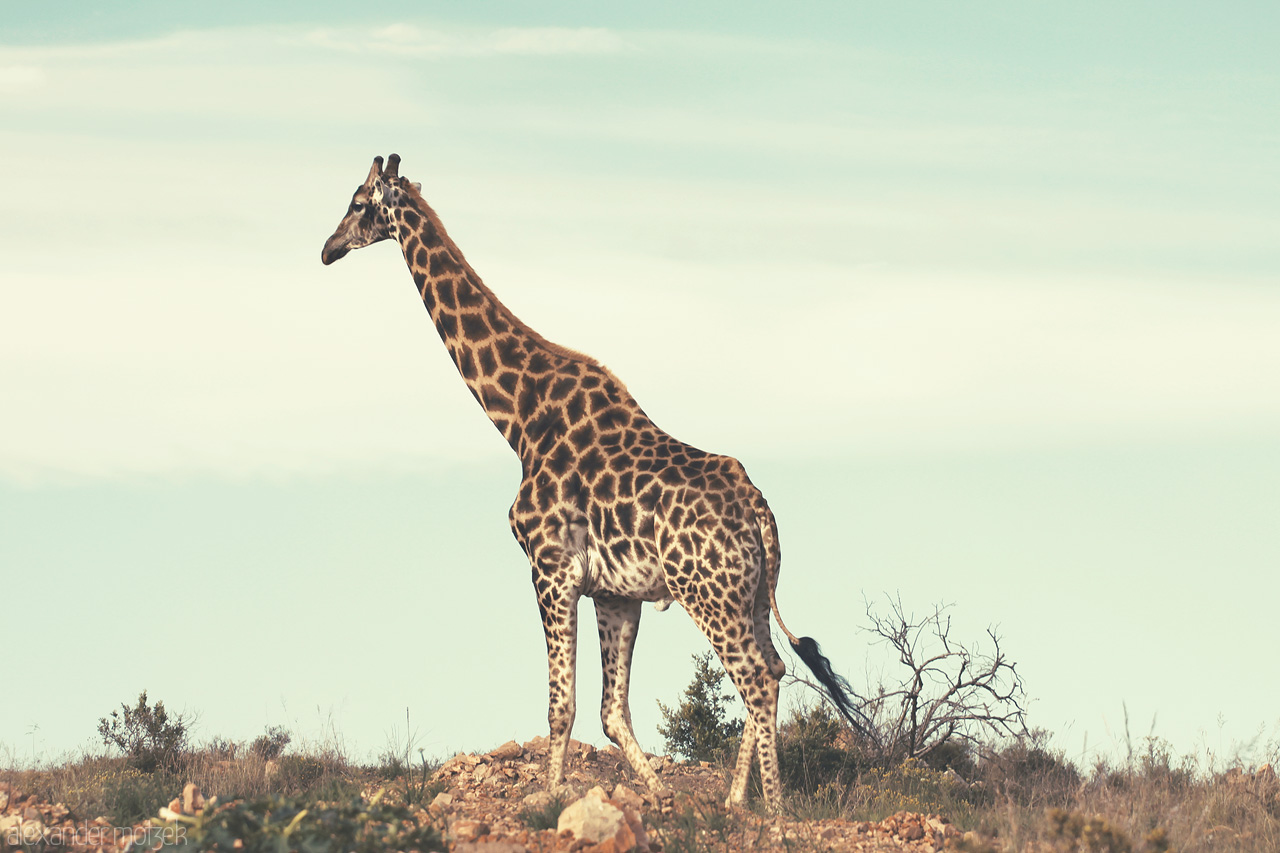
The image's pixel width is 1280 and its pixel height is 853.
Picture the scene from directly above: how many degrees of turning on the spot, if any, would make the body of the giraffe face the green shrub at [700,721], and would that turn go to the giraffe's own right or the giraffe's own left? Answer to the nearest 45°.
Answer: approximately 90° to the giraffe's own right

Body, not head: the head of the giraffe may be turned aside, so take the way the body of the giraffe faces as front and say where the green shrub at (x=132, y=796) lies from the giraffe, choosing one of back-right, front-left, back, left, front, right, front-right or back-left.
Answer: front

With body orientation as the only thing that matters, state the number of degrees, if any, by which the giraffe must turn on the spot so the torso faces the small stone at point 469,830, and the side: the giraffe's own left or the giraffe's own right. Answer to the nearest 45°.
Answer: approximately 45° to the giraffe's own left

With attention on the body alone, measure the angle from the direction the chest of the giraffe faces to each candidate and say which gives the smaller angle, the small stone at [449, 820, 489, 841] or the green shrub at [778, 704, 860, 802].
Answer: the small stone

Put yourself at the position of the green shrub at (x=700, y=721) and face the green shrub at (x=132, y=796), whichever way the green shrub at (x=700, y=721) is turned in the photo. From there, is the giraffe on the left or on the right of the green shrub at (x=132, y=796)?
left

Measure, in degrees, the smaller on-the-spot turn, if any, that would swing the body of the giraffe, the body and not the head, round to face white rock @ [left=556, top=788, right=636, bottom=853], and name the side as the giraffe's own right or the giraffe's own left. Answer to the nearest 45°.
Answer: approximately 90° to the giraffe's own left

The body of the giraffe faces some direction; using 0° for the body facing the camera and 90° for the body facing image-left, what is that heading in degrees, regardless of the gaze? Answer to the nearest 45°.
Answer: approximately 90°

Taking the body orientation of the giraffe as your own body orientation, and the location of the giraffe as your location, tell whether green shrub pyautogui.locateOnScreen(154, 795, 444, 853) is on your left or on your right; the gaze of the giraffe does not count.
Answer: on your left

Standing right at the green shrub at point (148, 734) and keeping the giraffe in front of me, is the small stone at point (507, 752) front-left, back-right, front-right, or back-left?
front-left

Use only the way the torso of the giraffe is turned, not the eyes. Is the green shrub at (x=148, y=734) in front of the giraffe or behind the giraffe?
in front

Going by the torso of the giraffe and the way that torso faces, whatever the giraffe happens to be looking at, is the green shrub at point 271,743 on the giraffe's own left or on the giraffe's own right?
on the giraffe's own right
